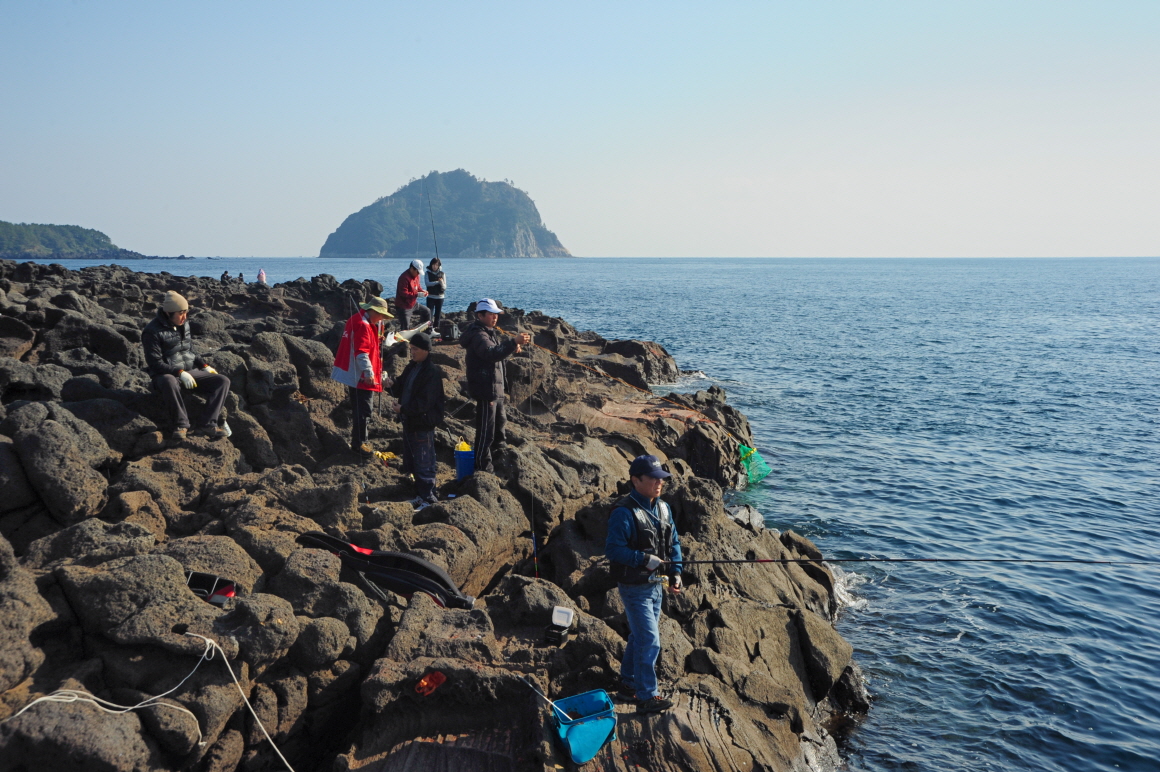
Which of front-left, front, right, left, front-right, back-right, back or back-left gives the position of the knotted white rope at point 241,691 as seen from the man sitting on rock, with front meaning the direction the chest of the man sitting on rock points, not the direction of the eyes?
front-right

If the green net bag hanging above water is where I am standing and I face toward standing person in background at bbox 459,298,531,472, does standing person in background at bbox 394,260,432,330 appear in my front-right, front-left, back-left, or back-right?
front-right

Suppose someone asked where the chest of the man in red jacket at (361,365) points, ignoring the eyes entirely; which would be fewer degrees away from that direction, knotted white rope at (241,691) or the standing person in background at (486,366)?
the standing person in background

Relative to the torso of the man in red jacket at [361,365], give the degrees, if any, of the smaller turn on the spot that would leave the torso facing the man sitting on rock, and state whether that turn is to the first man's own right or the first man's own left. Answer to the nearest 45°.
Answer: approximately 180°

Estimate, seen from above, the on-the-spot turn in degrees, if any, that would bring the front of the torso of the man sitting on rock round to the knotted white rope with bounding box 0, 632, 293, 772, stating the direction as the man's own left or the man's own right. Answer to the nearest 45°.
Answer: approximately 45° to the man's own right

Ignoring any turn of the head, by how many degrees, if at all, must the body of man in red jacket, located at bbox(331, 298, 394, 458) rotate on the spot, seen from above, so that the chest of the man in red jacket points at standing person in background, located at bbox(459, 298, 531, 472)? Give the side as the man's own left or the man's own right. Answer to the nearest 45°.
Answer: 0° — they already face them

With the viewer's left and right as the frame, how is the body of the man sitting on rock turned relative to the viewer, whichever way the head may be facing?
facing the viewer and to the right of the viewer

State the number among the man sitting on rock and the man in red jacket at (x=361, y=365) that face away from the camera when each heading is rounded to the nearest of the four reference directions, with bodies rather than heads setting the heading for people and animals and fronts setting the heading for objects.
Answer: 0

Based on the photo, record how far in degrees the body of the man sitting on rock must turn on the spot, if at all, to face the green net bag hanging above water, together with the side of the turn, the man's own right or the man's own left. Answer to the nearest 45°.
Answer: approximately 45° to the man's own left

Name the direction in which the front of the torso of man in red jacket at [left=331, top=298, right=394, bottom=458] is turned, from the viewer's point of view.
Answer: to the viewer's right

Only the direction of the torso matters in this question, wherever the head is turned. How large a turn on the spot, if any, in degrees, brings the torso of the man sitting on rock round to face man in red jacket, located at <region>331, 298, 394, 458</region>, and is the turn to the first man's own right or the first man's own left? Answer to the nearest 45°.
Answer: approximately 45° to the first man's own left

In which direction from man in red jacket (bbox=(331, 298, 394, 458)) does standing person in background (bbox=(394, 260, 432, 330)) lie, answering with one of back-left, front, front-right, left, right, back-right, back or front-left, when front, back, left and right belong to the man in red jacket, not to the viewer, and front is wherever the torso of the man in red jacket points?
left

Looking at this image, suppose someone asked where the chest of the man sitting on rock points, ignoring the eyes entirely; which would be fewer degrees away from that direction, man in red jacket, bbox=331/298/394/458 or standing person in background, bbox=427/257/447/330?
the man in red jacket

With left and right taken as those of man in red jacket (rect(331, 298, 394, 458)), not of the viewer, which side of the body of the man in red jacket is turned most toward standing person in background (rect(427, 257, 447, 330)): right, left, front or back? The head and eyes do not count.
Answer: left

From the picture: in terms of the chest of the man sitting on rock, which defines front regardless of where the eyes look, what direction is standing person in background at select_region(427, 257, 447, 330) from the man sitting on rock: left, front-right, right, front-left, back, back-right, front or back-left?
left

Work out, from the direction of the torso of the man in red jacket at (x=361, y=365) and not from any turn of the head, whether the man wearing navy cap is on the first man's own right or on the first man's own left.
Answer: on the first man's own right

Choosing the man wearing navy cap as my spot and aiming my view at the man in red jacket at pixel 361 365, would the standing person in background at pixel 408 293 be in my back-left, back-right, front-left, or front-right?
front-right
